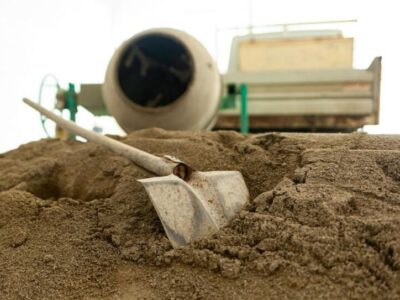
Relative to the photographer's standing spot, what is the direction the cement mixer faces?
facing the viewer
